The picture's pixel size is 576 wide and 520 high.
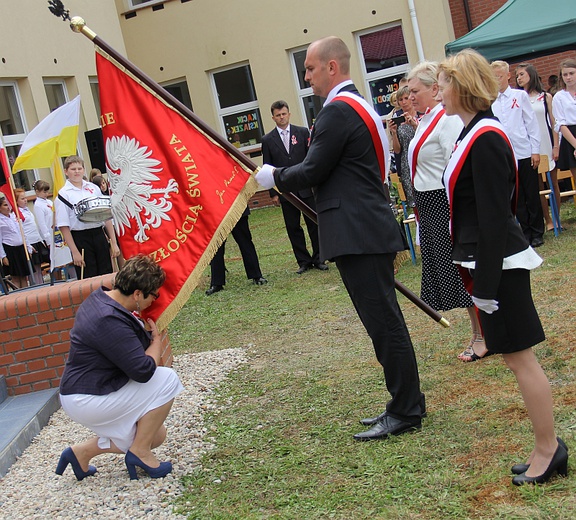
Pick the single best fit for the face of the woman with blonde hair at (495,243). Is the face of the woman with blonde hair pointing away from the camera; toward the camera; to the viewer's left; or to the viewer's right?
to the viewer's left

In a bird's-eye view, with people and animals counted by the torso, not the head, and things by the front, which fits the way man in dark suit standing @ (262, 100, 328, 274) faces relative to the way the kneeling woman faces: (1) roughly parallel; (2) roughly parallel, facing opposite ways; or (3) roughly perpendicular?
roughly perpendicular

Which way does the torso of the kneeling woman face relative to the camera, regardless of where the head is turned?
to the viewer's right

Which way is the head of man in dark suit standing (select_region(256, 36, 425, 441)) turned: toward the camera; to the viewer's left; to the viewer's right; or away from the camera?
to the viewer's left

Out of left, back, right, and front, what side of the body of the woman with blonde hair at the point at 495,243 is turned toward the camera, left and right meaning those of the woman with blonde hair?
left

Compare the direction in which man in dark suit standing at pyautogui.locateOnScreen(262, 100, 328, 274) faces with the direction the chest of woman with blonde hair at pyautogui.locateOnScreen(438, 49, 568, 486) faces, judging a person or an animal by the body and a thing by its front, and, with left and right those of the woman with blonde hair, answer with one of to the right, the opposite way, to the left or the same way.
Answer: to the left

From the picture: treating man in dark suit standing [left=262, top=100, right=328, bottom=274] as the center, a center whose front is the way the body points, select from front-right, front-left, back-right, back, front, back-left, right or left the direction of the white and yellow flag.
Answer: right

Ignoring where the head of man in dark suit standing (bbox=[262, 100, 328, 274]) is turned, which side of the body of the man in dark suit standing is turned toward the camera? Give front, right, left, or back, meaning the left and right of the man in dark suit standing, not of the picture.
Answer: front

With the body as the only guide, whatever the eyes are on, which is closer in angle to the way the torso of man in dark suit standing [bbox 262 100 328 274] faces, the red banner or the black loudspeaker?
the red banner

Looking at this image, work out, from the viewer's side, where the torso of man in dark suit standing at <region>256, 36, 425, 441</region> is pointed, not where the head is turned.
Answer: to the viewer's left

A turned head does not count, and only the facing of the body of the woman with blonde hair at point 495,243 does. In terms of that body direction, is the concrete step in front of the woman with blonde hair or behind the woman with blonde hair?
in front
